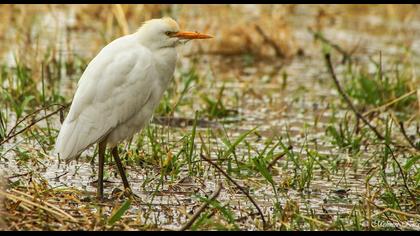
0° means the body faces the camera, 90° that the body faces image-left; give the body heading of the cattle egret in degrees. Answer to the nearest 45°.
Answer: approximately 270°
